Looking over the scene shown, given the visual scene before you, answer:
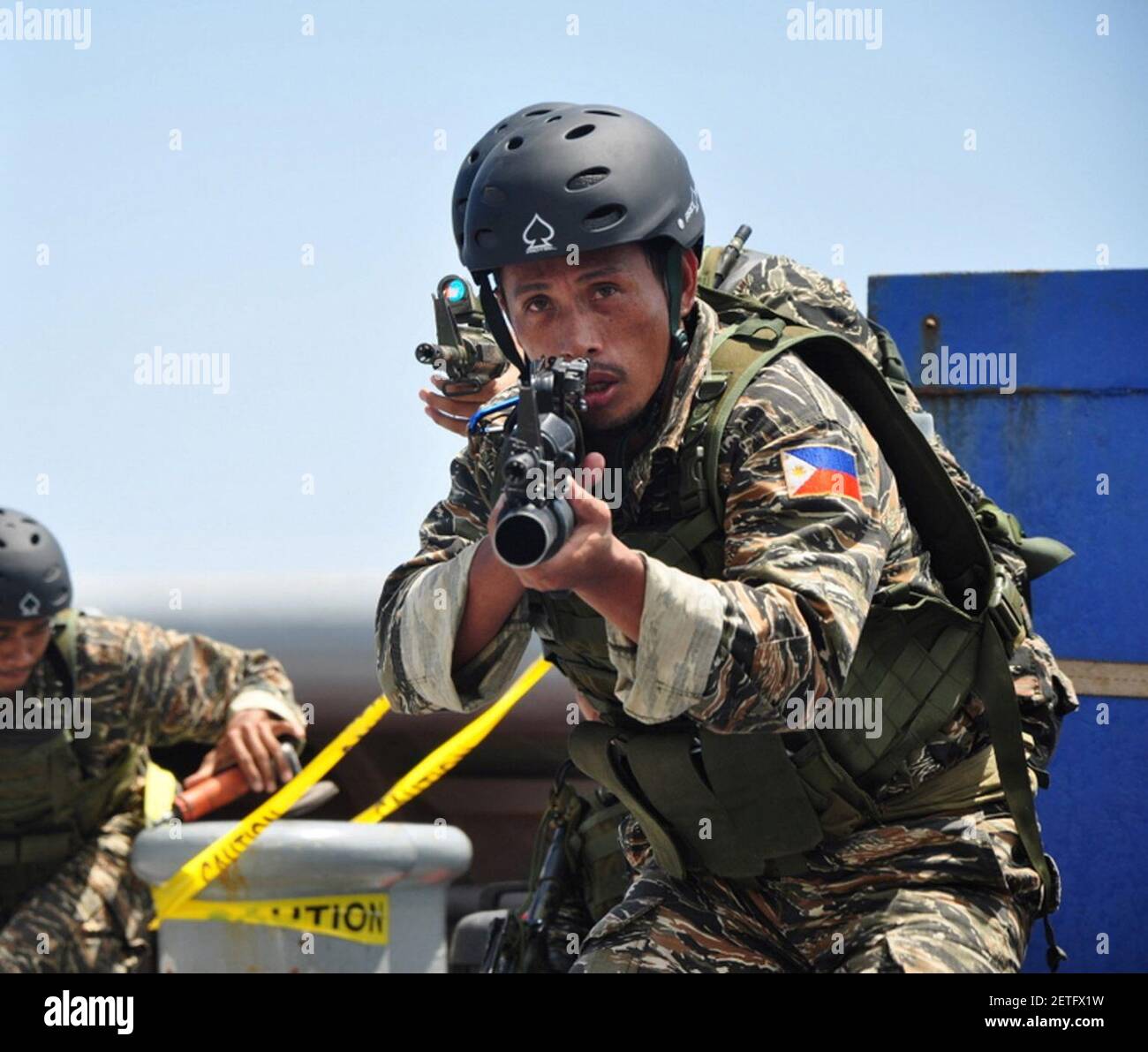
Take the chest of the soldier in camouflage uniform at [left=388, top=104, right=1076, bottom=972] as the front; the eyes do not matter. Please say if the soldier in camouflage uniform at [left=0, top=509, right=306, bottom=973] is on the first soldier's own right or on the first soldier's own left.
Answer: on the first soldier's own right

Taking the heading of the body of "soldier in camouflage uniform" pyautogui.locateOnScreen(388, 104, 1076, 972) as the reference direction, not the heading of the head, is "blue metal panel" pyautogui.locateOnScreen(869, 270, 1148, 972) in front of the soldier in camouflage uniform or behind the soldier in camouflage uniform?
behind

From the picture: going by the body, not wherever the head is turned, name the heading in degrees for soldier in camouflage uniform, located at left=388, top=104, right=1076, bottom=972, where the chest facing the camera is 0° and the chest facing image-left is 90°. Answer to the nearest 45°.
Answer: approximately 45°

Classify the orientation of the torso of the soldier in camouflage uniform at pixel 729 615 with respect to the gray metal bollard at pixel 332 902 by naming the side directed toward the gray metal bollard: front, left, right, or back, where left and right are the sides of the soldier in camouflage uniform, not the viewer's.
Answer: right

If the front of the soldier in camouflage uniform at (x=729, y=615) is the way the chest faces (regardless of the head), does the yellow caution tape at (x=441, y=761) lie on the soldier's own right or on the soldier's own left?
on the soldier's own right
